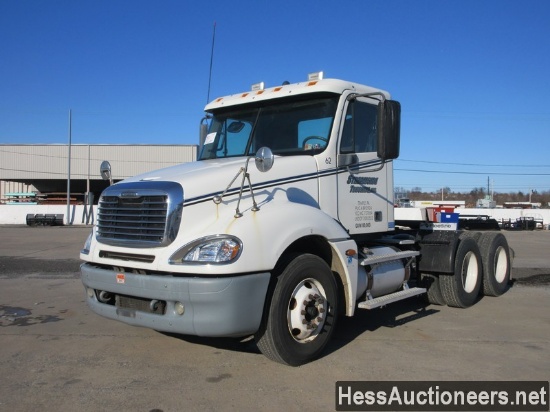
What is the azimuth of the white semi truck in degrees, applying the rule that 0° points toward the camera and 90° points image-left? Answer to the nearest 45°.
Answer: approximately 45°
